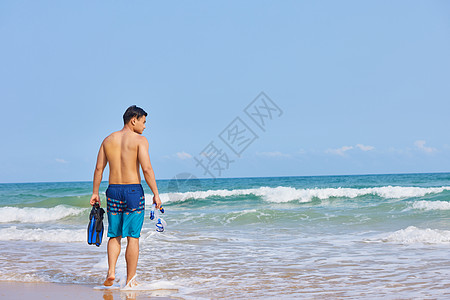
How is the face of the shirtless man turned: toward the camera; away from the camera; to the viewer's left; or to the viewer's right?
to the viewer's right

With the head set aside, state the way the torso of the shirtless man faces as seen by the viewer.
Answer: away from the camera

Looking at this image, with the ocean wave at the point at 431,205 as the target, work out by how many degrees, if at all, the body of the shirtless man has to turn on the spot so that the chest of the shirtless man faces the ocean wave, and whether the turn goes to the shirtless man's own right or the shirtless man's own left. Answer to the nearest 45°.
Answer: approximately 45° to the shirtless man's own right
